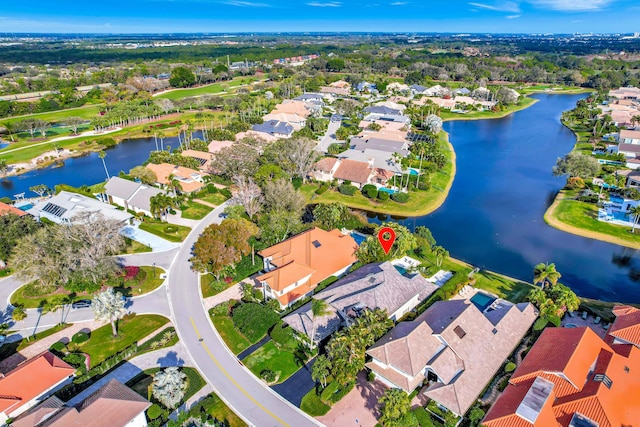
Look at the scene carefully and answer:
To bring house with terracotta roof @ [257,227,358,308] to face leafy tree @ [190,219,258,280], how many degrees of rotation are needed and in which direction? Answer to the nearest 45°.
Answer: approximately 45° to its right

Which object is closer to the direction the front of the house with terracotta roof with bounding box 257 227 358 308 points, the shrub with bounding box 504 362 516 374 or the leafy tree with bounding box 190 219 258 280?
the leafy tree

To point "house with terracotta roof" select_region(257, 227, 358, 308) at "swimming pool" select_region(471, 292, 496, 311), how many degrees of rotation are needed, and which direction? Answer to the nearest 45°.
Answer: approximately 135° to its left

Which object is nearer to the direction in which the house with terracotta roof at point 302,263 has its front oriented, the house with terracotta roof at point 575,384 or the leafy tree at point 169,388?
the leafy tree

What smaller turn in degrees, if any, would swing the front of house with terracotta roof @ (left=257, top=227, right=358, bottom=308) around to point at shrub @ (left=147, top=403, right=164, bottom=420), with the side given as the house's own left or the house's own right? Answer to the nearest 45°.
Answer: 0° — it already faces it

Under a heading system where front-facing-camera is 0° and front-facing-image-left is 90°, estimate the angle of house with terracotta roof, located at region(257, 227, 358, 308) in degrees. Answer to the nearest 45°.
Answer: approximately 45°

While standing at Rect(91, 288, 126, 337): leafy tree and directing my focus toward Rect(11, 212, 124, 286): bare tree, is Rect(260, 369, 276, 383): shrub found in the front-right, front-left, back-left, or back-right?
back-right

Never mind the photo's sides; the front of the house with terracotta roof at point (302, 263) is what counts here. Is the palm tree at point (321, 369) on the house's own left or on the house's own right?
on the house's own left

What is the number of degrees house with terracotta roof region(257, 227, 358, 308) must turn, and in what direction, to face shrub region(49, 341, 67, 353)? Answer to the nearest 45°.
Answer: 0° — it already faces it

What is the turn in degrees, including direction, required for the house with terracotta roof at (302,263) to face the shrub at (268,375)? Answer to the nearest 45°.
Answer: approximately 45° to its left

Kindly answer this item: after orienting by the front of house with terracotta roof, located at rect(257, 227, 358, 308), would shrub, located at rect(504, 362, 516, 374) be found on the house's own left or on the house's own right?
on the house's own left

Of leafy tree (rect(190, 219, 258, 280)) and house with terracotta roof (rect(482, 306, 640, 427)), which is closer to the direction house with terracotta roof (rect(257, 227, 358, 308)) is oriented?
the leafy tree
